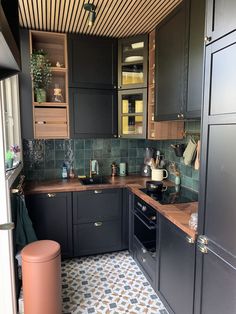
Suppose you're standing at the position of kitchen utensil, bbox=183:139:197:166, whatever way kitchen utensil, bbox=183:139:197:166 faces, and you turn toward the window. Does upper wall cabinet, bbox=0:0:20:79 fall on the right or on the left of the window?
left

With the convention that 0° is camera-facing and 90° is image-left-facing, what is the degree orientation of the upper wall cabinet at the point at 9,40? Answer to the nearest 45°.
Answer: approximately 270°

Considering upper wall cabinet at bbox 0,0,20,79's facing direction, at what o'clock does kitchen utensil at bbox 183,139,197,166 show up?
The kitchen utensil is roughly at 11 o'clock from the upper wall cabinet.

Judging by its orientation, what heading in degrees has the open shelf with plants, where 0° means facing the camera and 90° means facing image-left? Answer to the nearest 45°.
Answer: approximately 0°

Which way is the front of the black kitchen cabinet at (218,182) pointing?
to the viewer's left

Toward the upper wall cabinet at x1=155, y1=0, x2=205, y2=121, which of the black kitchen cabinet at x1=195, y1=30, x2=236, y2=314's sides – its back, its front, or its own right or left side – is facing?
right

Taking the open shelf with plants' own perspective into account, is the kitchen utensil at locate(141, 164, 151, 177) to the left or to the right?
on its left

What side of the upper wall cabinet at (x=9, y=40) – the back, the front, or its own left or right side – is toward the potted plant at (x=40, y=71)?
left

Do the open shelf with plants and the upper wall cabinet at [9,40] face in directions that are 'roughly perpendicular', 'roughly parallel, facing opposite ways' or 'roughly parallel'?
roughly perpendicular
